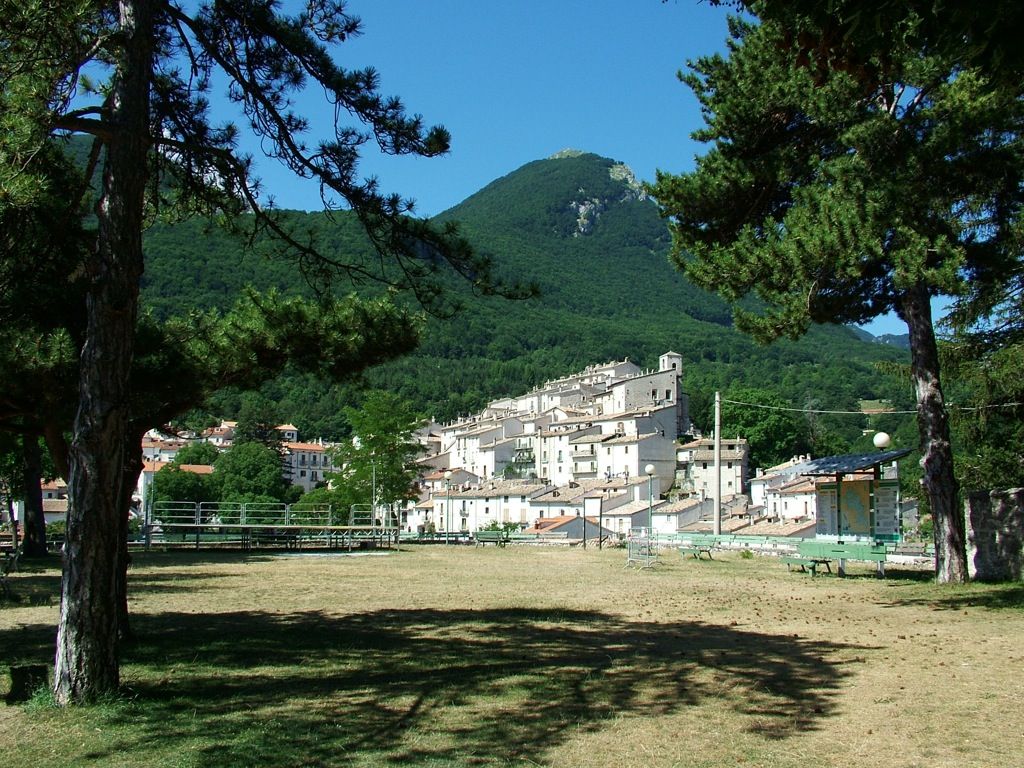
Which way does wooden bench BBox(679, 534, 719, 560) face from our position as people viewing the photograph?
facing the viewer and to the left of the viewer

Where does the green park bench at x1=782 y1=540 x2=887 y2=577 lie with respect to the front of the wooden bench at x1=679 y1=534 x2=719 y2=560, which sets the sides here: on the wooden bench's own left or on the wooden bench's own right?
on the wooden bench's own left

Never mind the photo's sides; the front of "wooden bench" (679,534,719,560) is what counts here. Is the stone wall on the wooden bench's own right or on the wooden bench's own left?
on the wooden bench's own left
